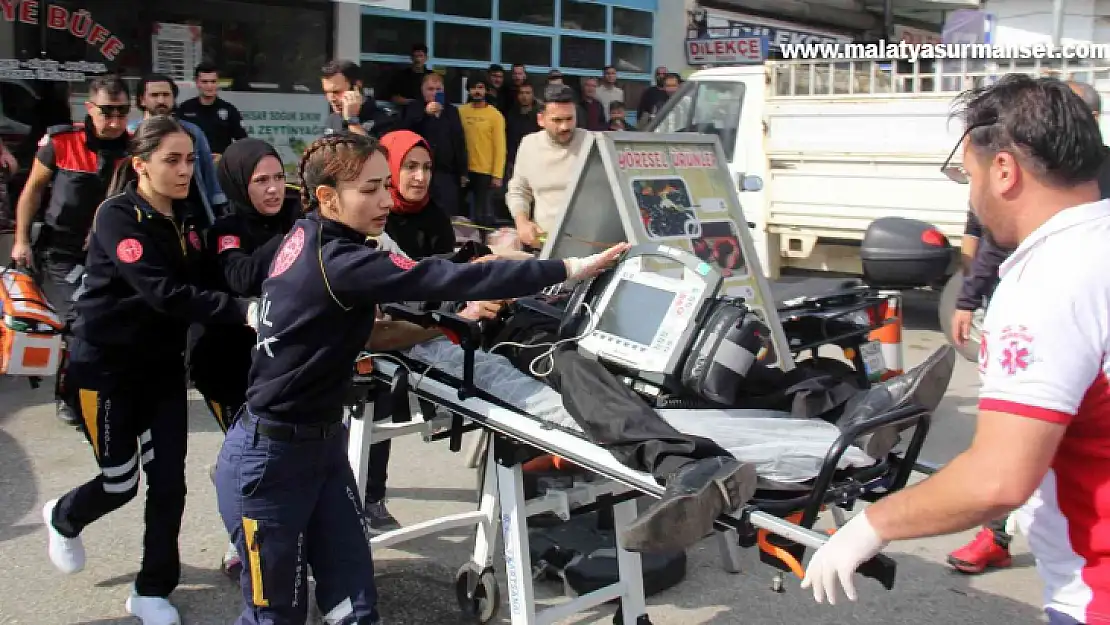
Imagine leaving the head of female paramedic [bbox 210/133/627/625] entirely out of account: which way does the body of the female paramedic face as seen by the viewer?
to the viewer's right

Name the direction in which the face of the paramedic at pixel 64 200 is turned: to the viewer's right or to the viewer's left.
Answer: to the viewer's right

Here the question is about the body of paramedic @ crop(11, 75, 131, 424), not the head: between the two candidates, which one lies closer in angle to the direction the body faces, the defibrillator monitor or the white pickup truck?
the defibrillator monitor

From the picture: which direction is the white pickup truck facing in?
to the viewer's left

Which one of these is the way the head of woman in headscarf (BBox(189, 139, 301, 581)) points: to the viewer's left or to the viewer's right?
to the viewer's right

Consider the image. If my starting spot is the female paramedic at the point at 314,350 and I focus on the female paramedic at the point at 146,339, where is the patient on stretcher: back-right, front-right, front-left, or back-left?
back-right

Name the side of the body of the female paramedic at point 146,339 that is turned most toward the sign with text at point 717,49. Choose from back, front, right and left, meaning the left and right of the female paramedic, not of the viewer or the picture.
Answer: left
